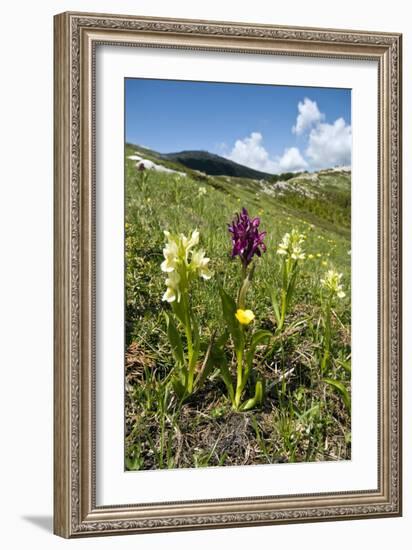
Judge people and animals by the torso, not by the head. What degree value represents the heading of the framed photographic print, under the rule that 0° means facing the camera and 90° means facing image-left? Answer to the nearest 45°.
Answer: approximately 315°
